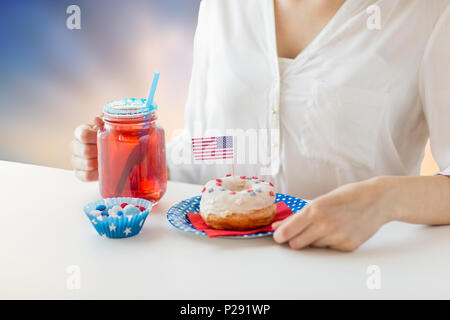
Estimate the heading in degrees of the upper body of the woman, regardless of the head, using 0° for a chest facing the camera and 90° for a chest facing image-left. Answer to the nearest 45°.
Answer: approximately 45°
